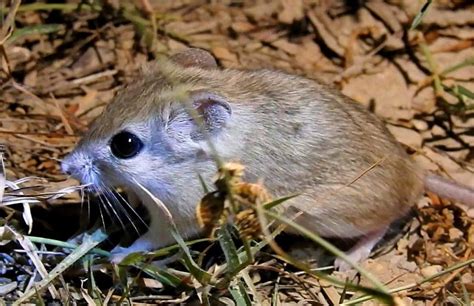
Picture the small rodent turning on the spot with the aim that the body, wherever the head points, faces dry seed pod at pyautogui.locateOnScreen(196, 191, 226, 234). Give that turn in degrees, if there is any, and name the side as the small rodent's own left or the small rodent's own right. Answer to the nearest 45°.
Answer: approximately 90° to the small rodent's own left

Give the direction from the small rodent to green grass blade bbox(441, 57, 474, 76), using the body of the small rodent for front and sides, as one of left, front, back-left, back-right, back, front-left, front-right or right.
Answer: back-right

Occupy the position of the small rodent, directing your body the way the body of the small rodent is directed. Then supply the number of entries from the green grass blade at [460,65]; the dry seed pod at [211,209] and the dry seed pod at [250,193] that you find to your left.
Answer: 2

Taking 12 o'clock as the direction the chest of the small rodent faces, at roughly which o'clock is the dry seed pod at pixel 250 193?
The dry seed pod is roughly at 9 o'clock from the small rodent.

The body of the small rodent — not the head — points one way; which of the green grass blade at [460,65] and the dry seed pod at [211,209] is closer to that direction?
the dry seed pod

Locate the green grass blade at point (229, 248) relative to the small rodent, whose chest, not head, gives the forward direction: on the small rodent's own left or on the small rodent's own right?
on the small rodent's own left

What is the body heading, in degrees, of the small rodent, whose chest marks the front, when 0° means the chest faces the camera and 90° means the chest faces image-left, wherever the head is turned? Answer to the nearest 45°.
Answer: approximately 90°
